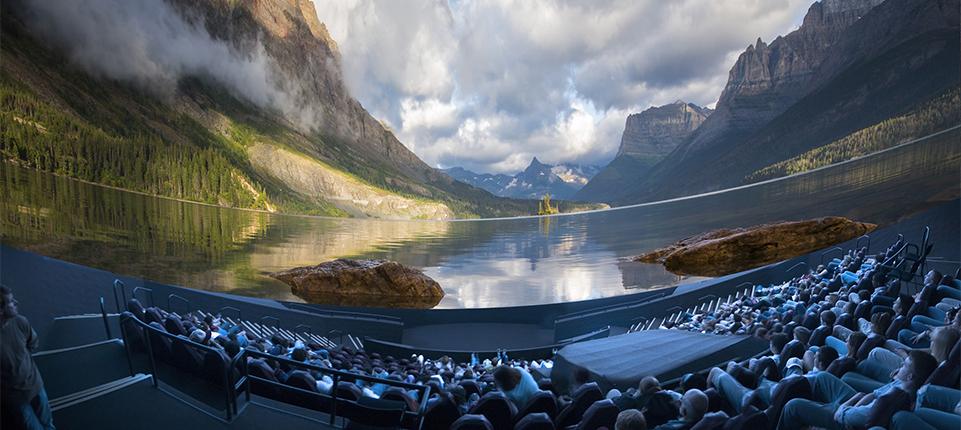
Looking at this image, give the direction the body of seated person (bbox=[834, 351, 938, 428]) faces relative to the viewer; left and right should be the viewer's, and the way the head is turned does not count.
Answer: facing to the left of the viewer

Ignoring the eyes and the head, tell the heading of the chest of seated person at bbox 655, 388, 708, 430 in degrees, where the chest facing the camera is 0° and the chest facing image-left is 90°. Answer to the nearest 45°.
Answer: approximately 135°

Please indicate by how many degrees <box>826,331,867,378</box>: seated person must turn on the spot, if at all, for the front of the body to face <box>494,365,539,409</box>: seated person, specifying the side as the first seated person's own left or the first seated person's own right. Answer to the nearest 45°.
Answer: approximately 45° to the first seated person's own left

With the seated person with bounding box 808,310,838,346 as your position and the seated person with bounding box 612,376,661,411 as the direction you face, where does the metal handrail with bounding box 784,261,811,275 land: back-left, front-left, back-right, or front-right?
back-right

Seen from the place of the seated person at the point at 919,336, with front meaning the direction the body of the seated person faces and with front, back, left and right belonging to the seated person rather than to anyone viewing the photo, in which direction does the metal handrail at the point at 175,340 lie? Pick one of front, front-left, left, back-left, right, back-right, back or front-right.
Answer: front-left

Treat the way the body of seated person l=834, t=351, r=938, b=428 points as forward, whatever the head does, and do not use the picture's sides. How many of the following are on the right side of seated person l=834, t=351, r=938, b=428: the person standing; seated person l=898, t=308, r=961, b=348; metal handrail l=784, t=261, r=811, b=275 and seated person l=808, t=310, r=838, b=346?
3

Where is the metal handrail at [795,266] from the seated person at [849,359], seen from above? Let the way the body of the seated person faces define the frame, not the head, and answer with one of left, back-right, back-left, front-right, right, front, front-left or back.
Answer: right

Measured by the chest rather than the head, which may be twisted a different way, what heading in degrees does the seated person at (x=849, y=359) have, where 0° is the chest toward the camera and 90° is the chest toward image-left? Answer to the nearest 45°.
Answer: approximately 90°

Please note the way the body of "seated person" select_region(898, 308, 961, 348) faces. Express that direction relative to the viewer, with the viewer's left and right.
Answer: facing to the left of the viewer

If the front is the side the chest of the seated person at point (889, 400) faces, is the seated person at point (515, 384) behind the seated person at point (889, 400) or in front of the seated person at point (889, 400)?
in front

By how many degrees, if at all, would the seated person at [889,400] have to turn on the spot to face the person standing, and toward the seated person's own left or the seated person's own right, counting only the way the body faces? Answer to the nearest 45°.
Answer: approximately 45° to the seated person's own left

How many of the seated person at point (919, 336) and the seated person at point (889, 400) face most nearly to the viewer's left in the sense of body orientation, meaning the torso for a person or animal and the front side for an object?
2

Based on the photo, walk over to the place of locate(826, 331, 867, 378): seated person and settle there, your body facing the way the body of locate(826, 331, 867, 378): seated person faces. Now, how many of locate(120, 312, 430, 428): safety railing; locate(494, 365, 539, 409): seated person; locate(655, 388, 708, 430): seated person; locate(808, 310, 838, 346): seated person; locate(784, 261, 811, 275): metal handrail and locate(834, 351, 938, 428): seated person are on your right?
2

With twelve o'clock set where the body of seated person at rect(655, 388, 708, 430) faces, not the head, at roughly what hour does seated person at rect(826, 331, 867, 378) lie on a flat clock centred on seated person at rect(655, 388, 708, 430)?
seated person at rect(826, 331, 867, 378) is roughly at 3 o'clock from seated person at rect(655, 388, 708, 430).

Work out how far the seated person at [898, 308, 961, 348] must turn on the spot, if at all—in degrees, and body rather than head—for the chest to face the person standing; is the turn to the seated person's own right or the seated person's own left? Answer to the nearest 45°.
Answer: approximately 45° to the seated person's own left

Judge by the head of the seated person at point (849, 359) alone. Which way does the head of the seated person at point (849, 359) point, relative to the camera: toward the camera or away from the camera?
away from the camera

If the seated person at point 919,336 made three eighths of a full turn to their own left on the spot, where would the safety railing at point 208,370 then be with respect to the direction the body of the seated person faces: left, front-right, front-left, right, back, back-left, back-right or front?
right

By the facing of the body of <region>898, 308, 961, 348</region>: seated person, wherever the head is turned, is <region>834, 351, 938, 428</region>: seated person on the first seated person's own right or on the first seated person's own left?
on the first seated person's own left
